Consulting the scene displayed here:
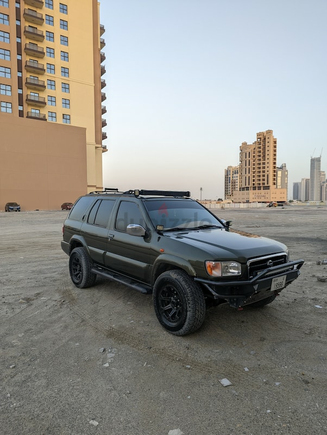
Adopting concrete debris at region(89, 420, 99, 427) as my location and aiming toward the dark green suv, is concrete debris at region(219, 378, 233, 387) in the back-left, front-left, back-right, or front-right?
front-right

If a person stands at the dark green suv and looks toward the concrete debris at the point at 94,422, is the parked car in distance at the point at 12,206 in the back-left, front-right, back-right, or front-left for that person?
back-right

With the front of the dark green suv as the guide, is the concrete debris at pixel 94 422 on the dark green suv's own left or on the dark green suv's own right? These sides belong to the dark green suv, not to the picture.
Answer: on the dark green suv's own right

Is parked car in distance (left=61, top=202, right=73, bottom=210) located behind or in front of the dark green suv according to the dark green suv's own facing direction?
behind

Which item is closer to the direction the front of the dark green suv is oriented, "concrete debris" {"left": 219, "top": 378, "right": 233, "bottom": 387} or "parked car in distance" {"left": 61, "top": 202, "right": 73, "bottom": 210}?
the concrete debris

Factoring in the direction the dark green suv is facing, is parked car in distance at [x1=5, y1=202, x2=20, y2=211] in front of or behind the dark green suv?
behind

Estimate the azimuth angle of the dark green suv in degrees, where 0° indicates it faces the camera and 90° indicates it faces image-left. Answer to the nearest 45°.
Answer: approximately 315°
